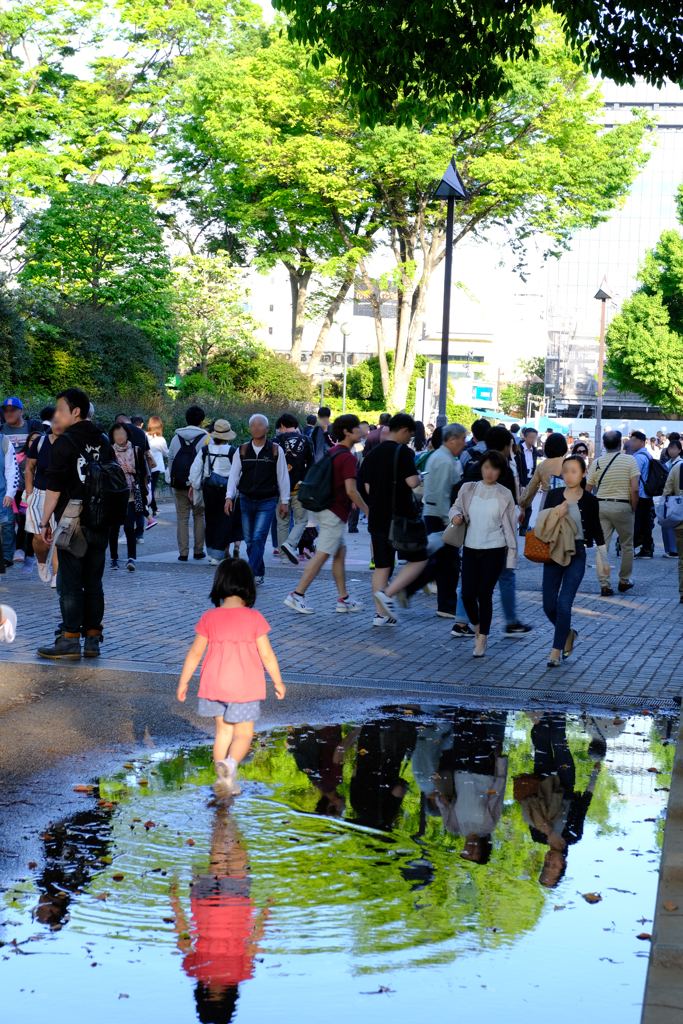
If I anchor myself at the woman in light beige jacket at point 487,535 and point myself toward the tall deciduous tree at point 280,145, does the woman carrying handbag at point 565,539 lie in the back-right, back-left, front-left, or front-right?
back-right

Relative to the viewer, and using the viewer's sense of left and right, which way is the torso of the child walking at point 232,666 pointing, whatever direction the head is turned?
facing away from the viewer

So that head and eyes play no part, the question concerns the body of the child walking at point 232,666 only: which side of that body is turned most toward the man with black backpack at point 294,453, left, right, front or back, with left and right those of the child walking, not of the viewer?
front

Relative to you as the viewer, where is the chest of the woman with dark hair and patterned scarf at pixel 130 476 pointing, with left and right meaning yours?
facing the viewer

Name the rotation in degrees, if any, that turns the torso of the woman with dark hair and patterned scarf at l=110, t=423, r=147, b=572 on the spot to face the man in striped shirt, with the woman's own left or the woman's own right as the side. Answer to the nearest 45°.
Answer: approximately 90° to the woman's own left

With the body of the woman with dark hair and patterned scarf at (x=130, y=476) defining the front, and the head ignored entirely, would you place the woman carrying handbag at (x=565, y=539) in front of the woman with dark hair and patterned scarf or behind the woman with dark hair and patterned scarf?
in front

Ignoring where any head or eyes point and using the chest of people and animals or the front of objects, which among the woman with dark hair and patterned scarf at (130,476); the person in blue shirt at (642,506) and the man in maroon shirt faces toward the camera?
the woman with dark hair and patterned scarf

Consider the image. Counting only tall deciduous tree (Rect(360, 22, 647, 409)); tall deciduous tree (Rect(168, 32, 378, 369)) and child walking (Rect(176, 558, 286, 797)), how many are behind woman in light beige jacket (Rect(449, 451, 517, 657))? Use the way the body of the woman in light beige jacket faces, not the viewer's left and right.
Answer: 2

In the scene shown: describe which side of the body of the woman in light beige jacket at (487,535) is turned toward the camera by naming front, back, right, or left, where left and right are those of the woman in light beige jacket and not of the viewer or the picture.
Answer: front
